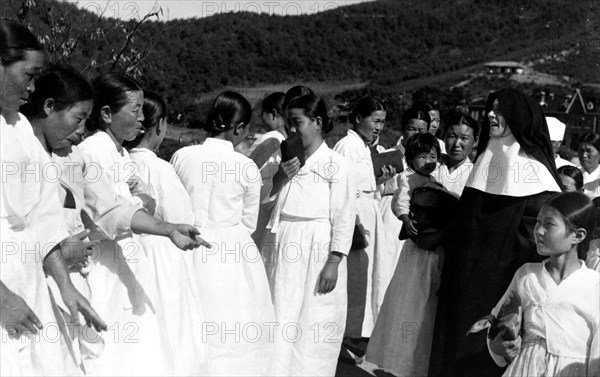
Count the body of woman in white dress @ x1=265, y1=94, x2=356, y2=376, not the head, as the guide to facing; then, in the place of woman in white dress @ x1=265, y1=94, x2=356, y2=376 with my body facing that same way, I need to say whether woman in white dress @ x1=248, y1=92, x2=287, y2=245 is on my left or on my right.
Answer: on my right

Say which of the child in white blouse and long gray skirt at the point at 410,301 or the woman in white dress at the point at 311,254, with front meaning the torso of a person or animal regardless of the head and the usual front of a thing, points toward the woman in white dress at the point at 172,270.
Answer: the woman in white dress at the point at 311,254

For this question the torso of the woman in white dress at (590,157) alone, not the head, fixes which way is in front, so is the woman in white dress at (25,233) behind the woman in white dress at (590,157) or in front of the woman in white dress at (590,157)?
in front

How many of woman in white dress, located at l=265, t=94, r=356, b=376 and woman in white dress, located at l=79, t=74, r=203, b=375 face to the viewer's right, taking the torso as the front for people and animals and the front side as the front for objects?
1

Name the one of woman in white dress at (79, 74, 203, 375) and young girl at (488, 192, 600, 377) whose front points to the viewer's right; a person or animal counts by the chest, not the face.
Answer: the woman in white dress

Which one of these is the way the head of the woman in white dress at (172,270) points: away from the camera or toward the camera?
away from the camera

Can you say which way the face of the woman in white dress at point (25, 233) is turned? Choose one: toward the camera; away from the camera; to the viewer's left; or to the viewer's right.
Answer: to the viewer's right

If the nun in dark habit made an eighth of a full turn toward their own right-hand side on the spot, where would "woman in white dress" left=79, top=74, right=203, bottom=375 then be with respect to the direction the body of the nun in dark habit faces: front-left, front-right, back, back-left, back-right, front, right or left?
front-left

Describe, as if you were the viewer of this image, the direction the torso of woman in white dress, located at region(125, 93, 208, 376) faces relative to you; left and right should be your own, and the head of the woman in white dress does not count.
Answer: facing away from the viewer and to the right of the viewer

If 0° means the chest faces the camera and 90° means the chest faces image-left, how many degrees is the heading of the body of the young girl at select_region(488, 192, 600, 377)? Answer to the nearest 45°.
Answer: approximately 45°

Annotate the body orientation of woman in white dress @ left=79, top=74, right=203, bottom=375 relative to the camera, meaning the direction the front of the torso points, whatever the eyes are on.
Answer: to the viewer's right

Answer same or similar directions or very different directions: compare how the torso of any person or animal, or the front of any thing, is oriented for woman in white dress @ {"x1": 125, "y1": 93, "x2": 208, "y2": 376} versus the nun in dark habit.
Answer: very different directions
